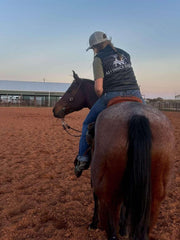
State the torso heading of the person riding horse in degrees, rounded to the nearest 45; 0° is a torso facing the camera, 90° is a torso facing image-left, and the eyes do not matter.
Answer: approximately 135°

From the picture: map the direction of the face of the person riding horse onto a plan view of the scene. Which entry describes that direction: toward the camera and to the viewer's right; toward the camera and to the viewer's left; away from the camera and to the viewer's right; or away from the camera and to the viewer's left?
away from the camera and to the viewer's left

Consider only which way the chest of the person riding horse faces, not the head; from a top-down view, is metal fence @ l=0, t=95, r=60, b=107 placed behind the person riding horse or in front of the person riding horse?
in front
